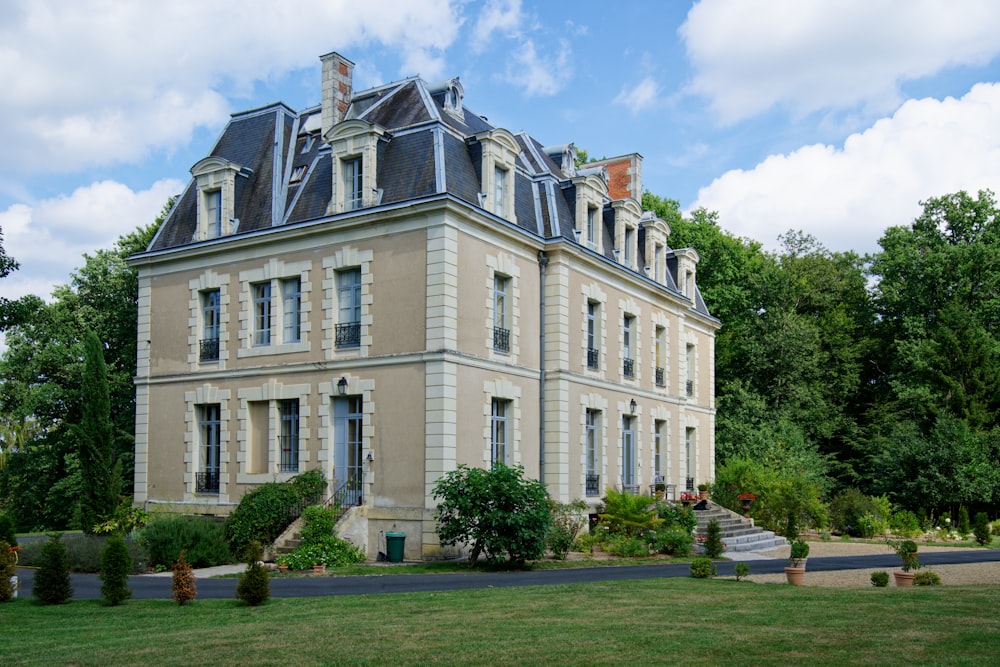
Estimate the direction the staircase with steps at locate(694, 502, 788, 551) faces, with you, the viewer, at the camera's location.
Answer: facing the viewer and to the right of the viewer

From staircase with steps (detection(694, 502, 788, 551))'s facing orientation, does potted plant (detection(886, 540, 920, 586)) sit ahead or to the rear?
ahead

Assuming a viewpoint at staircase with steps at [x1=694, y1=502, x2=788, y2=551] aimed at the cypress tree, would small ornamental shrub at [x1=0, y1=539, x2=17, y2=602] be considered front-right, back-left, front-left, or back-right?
front-left

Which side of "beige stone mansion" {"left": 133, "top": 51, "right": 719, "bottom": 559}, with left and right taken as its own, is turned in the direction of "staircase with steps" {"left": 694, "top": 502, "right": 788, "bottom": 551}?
left

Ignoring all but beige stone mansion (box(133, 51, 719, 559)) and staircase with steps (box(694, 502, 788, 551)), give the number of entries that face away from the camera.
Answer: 0

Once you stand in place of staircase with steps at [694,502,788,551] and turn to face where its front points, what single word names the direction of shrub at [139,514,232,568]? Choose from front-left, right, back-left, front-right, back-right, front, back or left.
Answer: right

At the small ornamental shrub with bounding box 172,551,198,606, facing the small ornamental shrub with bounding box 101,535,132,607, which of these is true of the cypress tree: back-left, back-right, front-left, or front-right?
front-right

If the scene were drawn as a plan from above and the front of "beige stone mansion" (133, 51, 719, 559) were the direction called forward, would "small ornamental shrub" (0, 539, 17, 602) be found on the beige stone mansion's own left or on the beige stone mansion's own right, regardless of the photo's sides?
on the beige stone mansion's own right

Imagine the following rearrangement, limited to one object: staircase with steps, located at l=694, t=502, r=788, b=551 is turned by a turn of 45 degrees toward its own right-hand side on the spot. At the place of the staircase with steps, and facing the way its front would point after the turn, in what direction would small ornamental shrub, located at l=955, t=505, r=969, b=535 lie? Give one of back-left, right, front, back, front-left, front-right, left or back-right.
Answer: back-left

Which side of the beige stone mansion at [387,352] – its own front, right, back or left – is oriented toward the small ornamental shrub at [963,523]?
left

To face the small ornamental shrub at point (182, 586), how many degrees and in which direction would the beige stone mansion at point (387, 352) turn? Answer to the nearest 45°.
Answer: approximately 45° to its right
